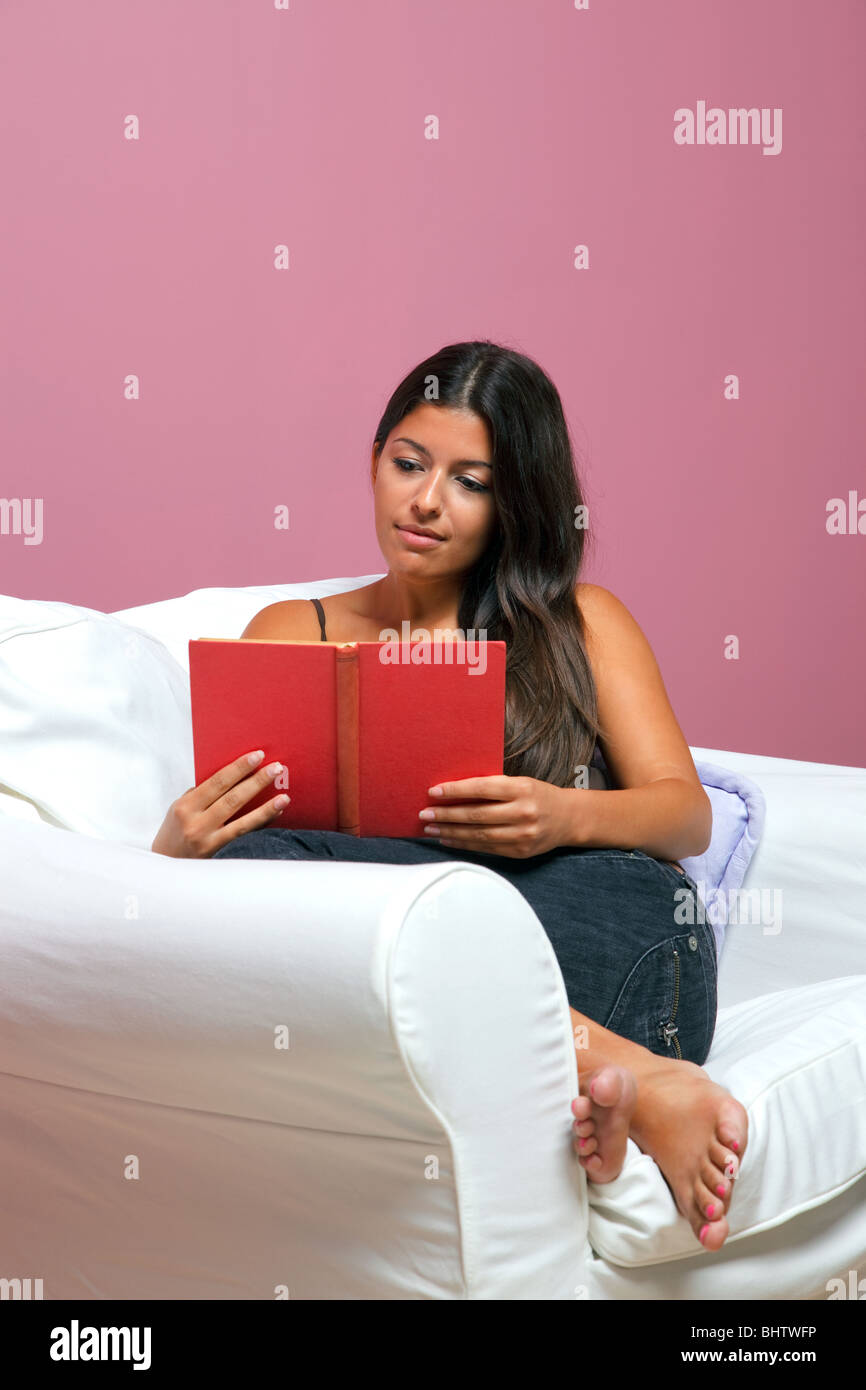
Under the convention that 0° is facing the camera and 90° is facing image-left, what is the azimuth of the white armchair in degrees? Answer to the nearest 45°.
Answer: approximately 315°

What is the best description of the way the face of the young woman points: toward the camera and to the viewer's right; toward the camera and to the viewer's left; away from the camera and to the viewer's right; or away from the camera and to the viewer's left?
toward the camera and to the viewer's left
